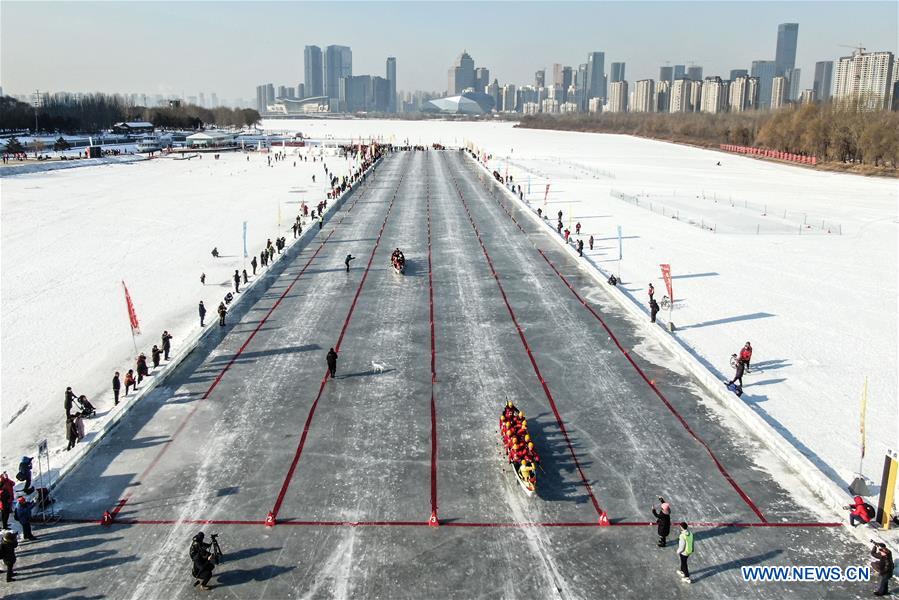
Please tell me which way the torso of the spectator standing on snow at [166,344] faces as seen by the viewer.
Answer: to the viewer's right

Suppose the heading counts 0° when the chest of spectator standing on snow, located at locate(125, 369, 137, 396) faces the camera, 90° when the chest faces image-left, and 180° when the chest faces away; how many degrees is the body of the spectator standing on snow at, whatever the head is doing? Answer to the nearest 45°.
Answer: approximately 270°

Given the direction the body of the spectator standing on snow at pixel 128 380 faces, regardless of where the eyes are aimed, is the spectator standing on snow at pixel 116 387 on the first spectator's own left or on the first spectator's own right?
on the first spectator's own right

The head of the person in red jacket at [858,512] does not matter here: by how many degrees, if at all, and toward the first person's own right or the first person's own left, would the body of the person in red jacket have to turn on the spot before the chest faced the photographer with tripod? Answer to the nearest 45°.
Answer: approximately 45° to the first person's own left

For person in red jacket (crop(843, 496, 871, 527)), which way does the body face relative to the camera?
to the viewer's left

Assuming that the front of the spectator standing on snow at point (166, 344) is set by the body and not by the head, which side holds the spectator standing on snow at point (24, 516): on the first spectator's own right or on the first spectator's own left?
on the first spectator's own right

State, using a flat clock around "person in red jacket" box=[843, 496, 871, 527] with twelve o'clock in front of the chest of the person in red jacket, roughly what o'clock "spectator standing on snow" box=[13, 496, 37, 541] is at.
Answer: The spectator standing on snow is roughly at 11 o'clock from the person in red jacket.

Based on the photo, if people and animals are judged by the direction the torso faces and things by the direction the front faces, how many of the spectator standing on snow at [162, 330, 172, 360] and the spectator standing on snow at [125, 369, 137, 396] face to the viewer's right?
2
